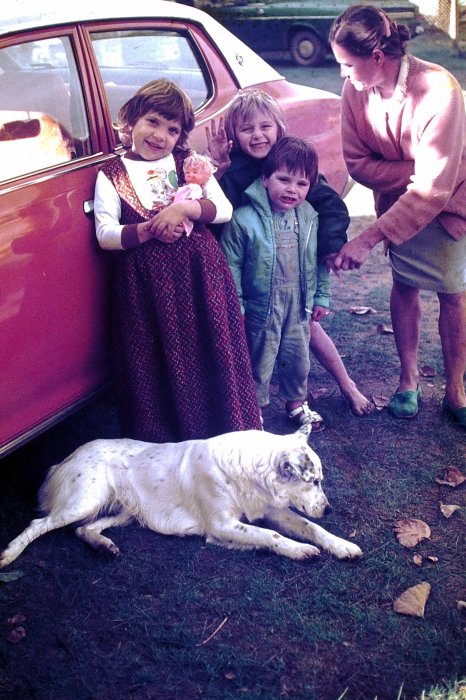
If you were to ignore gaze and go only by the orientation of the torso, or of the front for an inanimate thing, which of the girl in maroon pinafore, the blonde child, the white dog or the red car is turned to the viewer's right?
the white dog

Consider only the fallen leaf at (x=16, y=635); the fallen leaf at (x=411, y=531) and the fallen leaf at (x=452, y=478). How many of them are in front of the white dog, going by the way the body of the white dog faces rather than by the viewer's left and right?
2

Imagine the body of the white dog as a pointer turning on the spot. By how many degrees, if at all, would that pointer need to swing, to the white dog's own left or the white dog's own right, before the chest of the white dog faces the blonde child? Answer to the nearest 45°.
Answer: approximately 45° to the white dog's own left

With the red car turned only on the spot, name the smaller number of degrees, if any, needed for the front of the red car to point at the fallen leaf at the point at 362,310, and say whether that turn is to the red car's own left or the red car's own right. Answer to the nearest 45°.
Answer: approximately 180°

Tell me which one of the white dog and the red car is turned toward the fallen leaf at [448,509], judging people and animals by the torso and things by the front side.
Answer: the white dog

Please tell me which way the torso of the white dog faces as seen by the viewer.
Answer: to the viewer's right

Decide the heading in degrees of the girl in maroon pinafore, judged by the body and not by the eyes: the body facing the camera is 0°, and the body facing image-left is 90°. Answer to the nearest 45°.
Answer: approximately 0°

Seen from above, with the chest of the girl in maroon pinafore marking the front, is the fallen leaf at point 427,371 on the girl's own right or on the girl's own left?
on the girl's own left

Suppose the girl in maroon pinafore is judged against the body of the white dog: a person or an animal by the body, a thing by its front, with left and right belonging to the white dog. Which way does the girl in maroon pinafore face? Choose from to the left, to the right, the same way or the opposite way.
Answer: to the right

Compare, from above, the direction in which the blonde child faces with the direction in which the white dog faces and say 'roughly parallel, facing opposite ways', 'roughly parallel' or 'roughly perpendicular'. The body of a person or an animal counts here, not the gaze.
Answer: roughly perpendicular
